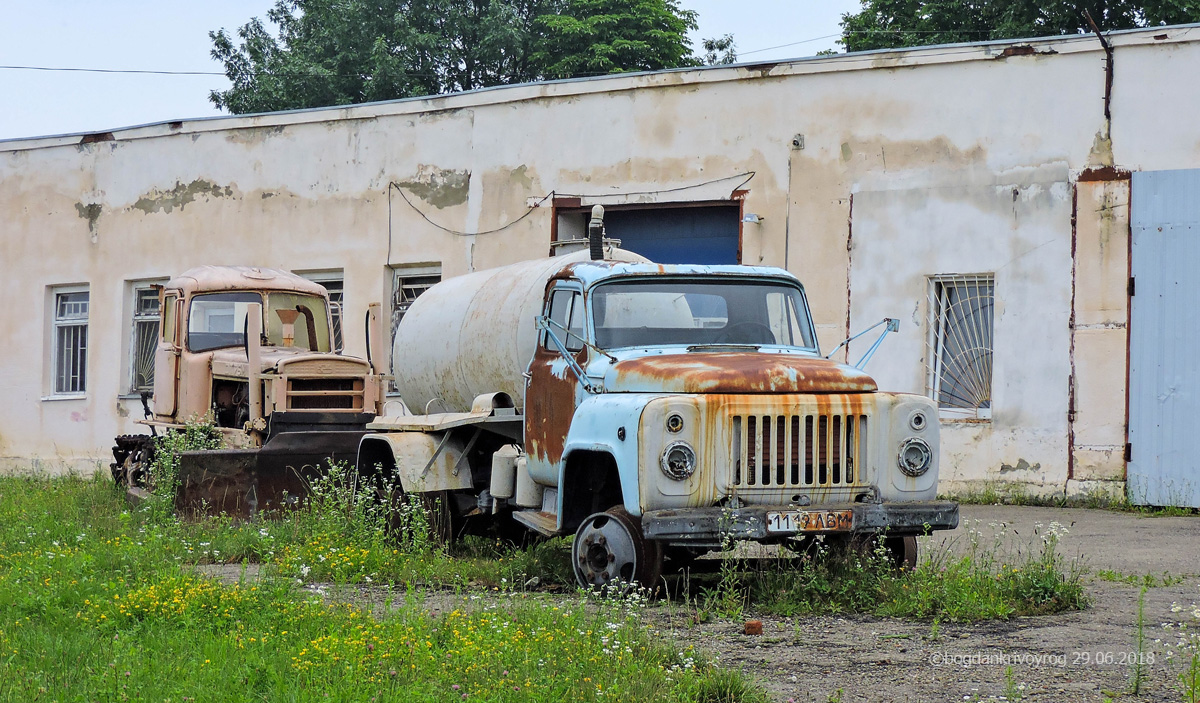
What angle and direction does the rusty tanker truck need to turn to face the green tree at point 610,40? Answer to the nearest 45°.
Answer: approximately 135° to its left

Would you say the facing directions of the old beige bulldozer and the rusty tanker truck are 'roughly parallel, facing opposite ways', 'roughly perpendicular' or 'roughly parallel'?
roughly parallel

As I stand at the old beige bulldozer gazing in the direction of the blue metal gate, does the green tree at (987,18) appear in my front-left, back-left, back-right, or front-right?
front-left

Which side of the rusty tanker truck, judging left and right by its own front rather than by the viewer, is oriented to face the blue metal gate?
left

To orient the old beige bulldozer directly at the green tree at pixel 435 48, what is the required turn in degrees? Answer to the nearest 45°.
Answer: approximately 135° to its left

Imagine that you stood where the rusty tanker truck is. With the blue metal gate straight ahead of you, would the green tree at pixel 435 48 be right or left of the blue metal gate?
left

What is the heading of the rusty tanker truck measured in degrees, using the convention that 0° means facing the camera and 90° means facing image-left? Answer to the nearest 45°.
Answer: approximately 315°

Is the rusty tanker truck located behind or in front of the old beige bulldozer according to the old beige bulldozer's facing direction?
in front

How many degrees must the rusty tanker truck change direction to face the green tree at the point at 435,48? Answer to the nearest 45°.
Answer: approximately 135° to its left

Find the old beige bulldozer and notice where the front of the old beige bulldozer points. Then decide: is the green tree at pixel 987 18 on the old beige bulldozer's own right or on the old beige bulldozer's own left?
on the old beige bulldozer's own left

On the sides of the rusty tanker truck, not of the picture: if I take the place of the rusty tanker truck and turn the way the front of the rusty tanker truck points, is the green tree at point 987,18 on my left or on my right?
on my left

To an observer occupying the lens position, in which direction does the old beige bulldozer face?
facing the viewer and to the right of the viewer

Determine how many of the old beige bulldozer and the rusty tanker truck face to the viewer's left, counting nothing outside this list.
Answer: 0
